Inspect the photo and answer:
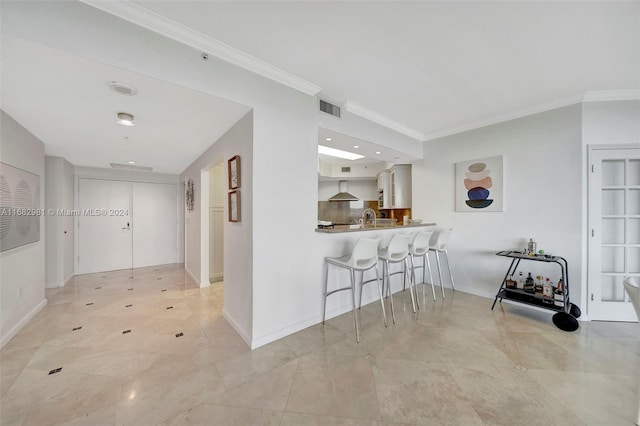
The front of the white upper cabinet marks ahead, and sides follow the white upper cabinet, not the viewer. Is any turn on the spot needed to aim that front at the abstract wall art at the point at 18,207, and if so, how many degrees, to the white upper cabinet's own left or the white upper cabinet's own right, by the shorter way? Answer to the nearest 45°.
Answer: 0° — it already faces it

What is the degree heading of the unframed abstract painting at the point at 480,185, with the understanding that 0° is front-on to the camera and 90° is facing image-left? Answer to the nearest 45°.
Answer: approximately 45°

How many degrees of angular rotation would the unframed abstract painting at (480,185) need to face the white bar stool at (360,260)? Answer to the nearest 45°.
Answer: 0° — it already faces it

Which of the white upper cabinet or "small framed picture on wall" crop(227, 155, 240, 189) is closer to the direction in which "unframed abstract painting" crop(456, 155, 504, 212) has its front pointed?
the small framed picture on wall

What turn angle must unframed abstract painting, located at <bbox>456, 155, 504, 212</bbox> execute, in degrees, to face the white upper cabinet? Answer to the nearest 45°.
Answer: approximately 90° to its right

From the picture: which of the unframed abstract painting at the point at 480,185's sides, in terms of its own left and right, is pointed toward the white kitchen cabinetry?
right
